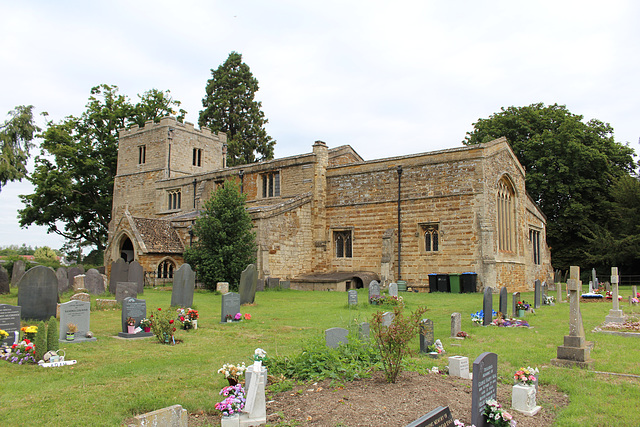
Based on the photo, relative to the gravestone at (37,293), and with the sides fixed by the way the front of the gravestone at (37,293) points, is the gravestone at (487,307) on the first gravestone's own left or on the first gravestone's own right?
on the first gravestone's own left

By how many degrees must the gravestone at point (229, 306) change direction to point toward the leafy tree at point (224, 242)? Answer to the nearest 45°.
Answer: approximately 135° to its left

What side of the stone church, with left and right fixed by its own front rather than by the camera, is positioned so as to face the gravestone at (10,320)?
front

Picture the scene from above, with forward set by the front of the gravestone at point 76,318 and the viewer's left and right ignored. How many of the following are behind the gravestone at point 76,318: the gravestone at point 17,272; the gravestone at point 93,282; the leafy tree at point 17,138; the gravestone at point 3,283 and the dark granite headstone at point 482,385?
4

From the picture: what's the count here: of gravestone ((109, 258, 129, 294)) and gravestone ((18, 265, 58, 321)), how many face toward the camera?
2

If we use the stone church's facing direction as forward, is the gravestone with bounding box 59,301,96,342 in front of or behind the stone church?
in front

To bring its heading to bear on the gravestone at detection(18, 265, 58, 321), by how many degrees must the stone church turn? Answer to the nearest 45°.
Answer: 0° — it already faces it

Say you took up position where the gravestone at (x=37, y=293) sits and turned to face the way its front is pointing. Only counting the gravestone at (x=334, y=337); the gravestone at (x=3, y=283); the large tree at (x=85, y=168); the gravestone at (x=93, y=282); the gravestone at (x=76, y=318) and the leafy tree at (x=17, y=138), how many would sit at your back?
4

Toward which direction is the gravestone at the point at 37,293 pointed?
toward the camera

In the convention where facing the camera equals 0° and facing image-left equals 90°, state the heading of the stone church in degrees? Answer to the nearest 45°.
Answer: approximately 45°

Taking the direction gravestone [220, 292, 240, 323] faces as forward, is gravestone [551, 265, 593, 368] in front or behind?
in front

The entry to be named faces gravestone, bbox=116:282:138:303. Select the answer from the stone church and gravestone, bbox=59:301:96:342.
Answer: the stone church
